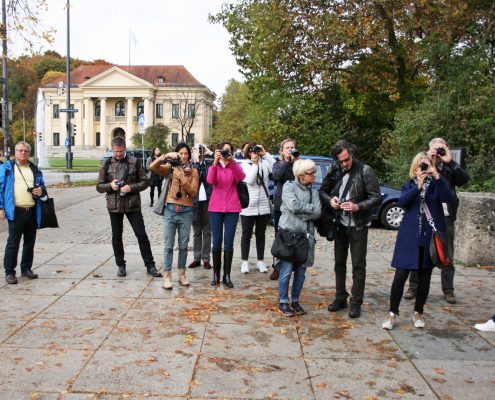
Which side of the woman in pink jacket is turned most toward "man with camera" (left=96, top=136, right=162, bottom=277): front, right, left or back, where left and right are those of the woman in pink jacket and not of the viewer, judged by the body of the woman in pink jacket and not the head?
right

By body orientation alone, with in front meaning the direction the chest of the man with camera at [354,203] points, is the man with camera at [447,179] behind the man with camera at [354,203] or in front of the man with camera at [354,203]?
behind

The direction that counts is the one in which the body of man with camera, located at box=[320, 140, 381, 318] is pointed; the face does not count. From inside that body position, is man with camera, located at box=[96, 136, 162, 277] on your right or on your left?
on your right

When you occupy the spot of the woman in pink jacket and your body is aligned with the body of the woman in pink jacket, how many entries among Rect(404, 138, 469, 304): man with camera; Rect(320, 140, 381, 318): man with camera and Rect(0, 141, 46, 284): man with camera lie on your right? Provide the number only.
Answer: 1

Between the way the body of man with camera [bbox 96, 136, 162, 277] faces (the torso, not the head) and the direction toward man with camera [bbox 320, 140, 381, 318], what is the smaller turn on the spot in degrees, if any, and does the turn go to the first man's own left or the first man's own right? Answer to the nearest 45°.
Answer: approximately 45° to the first man's own left

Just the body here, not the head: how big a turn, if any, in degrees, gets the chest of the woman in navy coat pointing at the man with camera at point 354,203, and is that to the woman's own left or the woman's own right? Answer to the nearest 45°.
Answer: approximately 135° to the woman's own right

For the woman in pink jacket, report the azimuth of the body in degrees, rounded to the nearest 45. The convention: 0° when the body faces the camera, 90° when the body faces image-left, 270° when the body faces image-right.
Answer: approximately 0°

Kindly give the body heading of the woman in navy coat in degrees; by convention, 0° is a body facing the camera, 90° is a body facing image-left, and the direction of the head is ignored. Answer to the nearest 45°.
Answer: approximately 0°
